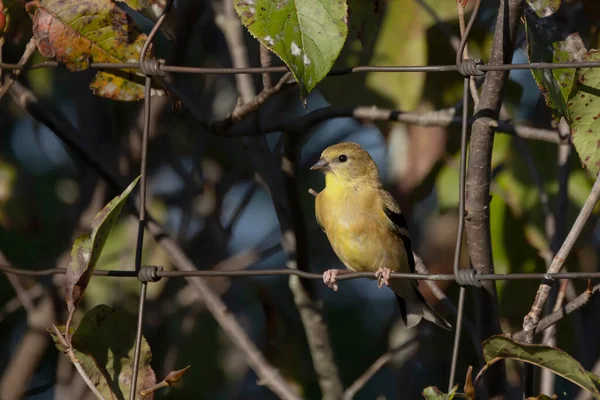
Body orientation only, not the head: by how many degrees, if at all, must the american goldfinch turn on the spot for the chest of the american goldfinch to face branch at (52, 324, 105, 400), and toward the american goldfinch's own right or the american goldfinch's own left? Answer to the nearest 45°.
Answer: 0° — it already faces it

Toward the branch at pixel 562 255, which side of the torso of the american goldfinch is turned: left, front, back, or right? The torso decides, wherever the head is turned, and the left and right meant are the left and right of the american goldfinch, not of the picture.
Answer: left

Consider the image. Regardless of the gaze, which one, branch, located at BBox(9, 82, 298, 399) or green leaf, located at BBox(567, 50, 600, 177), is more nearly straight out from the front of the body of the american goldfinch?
the branch

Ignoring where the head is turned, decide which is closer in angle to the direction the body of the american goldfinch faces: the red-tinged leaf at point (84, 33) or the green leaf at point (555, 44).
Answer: the red-tinged leaf

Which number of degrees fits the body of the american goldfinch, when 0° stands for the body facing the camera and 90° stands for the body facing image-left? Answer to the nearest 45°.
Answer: approximately 45°

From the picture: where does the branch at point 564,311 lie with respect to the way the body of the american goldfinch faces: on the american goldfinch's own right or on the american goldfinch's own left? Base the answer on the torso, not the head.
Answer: on the american goldfinch's own left

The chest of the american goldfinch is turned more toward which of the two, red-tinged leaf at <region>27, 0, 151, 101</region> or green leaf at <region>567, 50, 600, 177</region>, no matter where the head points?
the red-tinged leaf

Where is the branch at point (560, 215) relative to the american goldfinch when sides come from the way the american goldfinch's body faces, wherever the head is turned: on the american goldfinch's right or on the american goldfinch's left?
on the american goldfinch's left
